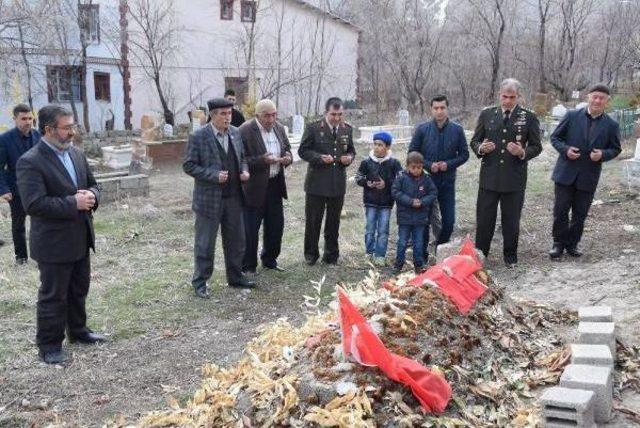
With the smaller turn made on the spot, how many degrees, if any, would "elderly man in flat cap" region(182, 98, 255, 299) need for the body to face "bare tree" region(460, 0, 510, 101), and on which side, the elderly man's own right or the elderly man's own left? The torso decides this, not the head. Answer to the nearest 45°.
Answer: approximately 90° to the elderly man's own left

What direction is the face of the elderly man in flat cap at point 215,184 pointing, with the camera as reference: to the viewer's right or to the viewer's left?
to the viewer's right

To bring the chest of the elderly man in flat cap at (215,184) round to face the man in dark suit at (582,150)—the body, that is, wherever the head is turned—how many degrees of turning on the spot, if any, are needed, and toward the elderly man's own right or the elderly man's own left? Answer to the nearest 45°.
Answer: approximately 45° to the elderly man's own left

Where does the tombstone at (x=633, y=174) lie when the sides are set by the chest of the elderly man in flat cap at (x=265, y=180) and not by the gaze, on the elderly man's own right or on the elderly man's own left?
on the elderly man's own left

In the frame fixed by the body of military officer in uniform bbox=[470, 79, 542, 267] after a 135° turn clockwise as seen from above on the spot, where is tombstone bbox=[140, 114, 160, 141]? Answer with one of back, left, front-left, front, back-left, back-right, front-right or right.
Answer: front

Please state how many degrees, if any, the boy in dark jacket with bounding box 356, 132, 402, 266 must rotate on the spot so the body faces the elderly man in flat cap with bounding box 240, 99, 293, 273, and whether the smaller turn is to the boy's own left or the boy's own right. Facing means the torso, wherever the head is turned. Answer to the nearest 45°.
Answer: approximately 90° to the boy's own right

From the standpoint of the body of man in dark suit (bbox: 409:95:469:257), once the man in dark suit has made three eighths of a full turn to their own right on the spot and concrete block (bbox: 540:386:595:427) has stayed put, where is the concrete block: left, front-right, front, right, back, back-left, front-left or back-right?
back-left

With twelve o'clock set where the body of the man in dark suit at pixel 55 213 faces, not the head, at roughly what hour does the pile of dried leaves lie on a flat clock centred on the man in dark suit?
The pile of dried leaves is roughly at 12 o'clock from the man in dark suit.

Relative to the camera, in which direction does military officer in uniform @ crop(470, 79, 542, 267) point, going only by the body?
toward the camera

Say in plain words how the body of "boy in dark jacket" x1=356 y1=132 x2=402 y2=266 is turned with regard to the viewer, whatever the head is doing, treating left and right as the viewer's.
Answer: facing the viewer

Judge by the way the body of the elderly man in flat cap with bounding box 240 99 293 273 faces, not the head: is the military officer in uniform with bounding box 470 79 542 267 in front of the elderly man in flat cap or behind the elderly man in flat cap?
in front

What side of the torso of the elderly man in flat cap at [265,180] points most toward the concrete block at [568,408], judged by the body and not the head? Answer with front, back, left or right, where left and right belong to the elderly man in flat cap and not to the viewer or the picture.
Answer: front

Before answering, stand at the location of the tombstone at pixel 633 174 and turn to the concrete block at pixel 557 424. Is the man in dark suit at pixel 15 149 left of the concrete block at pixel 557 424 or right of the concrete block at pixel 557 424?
right
